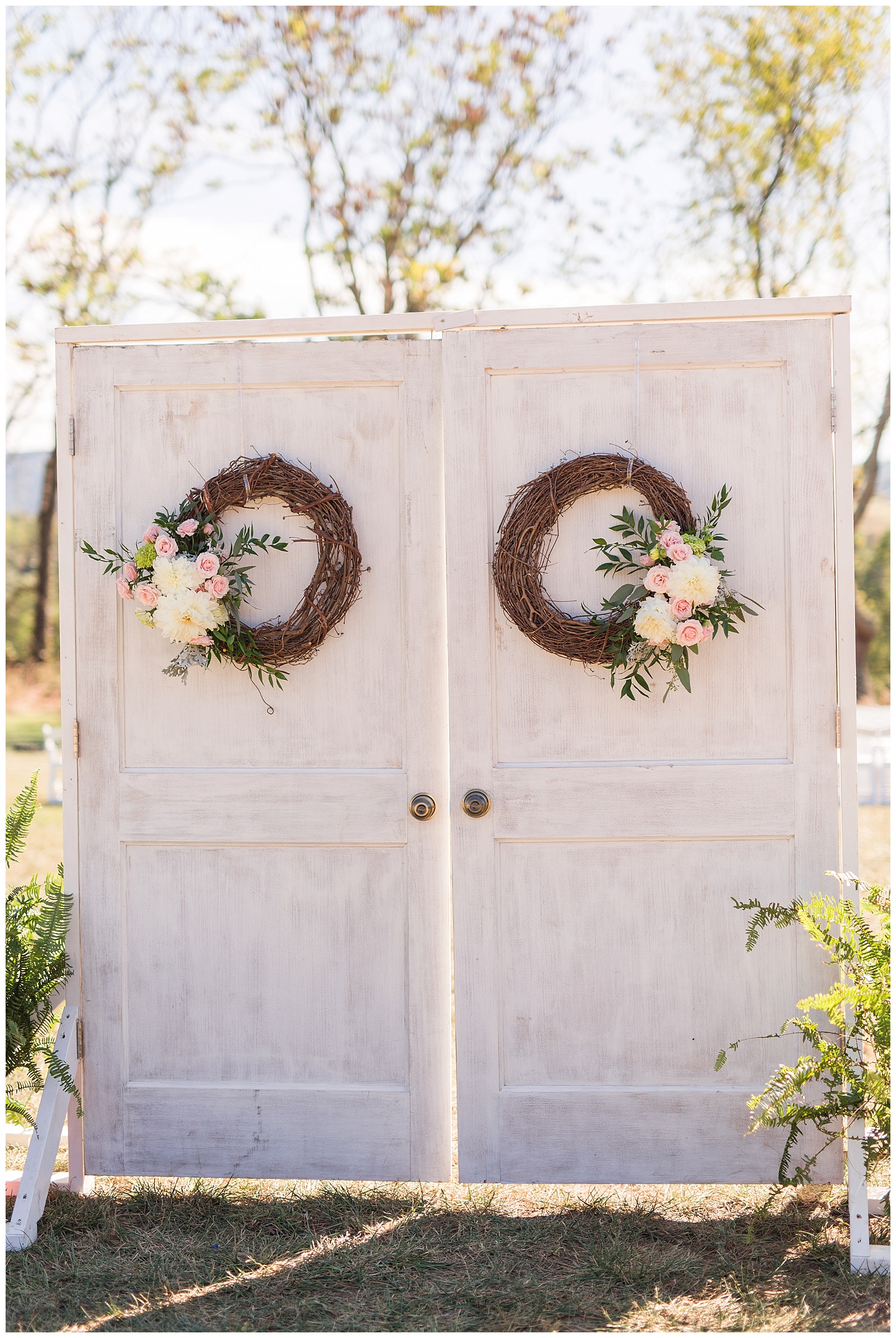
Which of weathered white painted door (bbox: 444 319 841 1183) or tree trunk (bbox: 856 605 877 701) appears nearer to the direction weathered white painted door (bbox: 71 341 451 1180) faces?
the weathered white painted door

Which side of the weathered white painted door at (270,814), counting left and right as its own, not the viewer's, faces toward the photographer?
front

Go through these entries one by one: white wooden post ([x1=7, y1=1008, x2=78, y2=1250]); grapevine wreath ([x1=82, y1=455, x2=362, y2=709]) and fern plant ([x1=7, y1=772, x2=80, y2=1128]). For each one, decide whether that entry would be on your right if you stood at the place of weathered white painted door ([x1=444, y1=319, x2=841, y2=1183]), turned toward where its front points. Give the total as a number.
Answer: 3

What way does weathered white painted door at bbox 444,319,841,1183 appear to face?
toward the camera

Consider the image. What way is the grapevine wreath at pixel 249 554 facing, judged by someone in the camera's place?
facing the viewer

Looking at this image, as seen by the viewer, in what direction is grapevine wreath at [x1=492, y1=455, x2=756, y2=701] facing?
toward the camera

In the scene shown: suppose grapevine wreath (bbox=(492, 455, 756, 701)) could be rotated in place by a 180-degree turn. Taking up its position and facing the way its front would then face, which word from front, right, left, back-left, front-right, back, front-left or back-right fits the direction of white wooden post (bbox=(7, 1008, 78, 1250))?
left

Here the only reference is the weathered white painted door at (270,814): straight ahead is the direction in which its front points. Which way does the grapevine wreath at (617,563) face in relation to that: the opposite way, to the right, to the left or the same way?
the same way

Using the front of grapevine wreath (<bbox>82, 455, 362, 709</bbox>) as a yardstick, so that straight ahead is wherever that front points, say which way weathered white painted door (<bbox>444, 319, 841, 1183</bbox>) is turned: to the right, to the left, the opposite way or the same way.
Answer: the same way

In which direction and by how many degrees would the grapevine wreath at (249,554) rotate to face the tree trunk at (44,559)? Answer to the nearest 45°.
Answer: approximately 180°

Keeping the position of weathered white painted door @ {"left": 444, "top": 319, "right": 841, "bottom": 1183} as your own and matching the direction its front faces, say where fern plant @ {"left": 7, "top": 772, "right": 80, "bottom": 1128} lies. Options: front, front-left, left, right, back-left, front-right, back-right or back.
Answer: right

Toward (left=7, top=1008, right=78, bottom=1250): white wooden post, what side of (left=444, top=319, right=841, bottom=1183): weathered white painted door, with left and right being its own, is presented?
right

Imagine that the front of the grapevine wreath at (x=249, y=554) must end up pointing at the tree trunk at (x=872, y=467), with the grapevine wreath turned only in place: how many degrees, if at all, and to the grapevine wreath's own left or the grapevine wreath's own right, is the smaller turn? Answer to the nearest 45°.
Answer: approximately 135° to the grapevine wreath's own left

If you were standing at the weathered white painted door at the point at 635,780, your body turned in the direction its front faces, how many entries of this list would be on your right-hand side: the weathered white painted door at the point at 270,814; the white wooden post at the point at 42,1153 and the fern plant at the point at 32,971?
3
